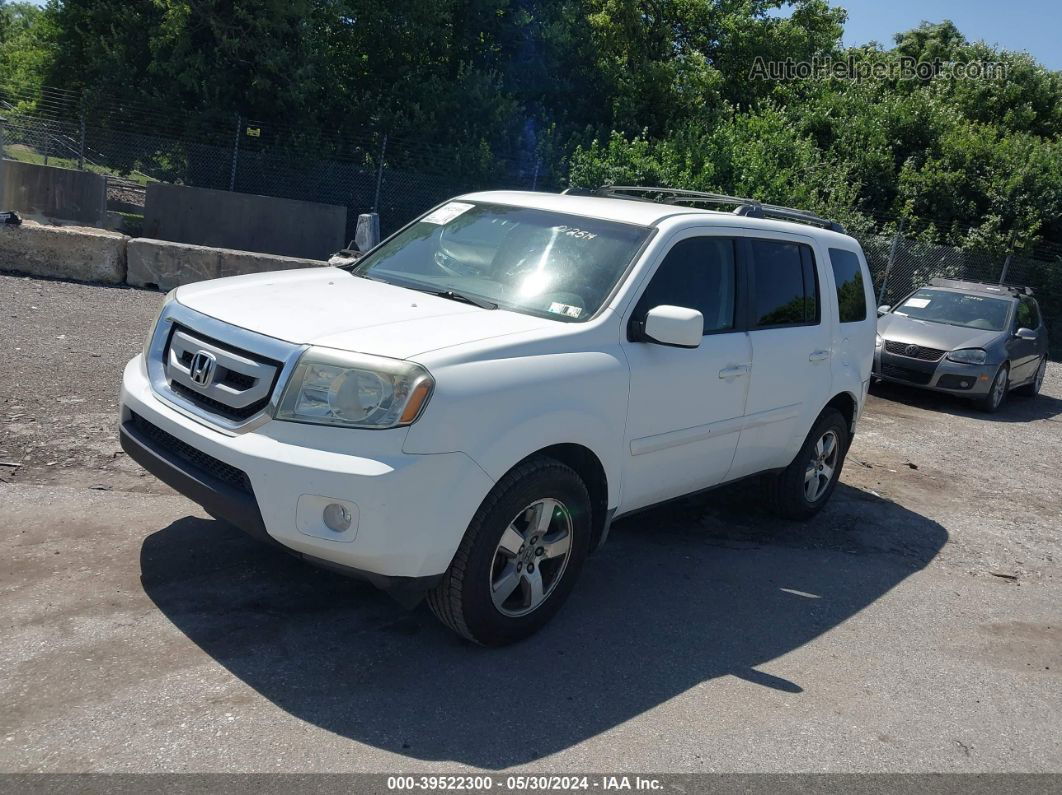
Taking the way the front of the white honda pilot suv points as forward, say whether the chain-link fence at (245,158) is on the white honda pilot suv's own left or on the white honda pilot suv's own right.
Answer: on the white honda pilot suv's own right

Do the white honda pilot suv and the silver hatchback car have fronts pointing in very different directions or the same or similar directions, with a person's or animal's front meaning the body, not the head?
same or similar directions

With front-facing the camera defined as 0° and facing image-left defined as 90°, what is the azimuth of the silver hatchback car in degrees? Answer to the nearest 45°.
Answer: approximately 45°

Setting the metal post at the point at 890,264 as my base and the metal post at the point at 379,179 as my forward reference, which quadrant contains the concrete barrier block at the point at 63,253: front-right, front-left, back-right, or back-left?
front-left

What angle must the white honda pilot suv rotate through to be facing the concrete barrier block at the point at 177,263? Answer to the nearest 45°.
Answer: approximately 90° to its right

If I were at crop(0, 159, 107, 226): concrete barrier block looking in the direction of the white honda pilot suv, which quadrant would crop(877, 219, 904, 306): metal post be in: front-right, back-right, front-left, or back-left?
front-left

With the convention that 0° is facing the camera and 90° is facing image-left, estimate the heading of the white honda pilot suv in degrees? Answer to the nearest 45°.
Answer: approximately 45°

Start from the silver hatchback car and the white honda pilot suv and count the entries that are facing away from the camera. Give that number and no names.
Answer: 0

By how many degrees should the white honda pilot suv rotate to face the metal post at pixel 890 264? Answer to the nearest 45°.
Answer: approximately 180°

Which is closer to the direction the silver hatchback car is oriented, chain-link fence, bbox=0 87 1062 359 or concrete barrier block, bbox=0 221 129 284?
the concrete barrier block

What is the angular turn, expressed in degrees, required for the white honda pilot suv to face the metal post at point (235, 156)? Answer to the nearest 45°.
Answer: approximately 135° to its right

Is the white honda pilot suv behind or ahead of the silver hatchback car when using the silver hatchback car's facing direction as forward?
ahead

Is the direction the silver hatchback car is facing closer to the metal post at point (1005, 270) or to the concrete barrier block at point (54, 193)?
the concrete barrier block

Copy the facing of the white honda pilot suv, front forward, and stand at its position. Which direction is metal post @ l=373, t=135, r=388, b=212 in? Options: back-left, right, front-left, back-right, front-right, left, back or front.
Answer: back-right

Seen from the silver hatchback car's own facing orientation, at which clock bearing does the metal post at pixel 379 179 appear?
The metal post is roughly at 2 o'clock from the silver hatchback car.
